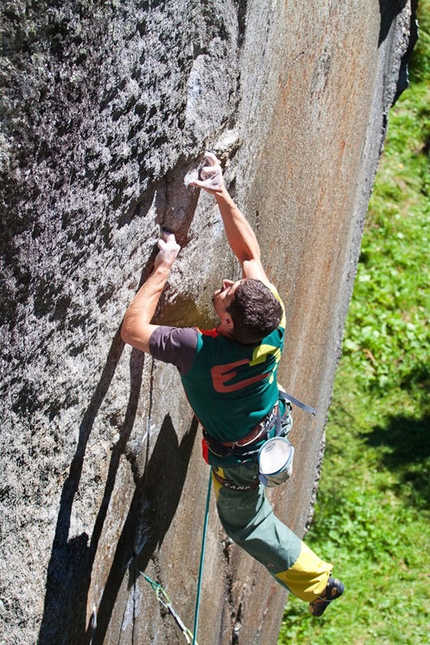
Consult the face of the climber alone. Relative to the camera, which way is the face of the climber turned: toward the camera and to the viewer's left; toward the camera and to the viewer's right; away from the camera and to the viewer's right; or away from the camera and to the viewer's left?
away from the camera and to the viewer's left

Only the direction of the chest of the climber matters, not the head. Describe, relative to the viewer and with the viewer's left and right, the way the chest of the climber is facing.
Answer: facing away from the viewer and to the left of the viewer
